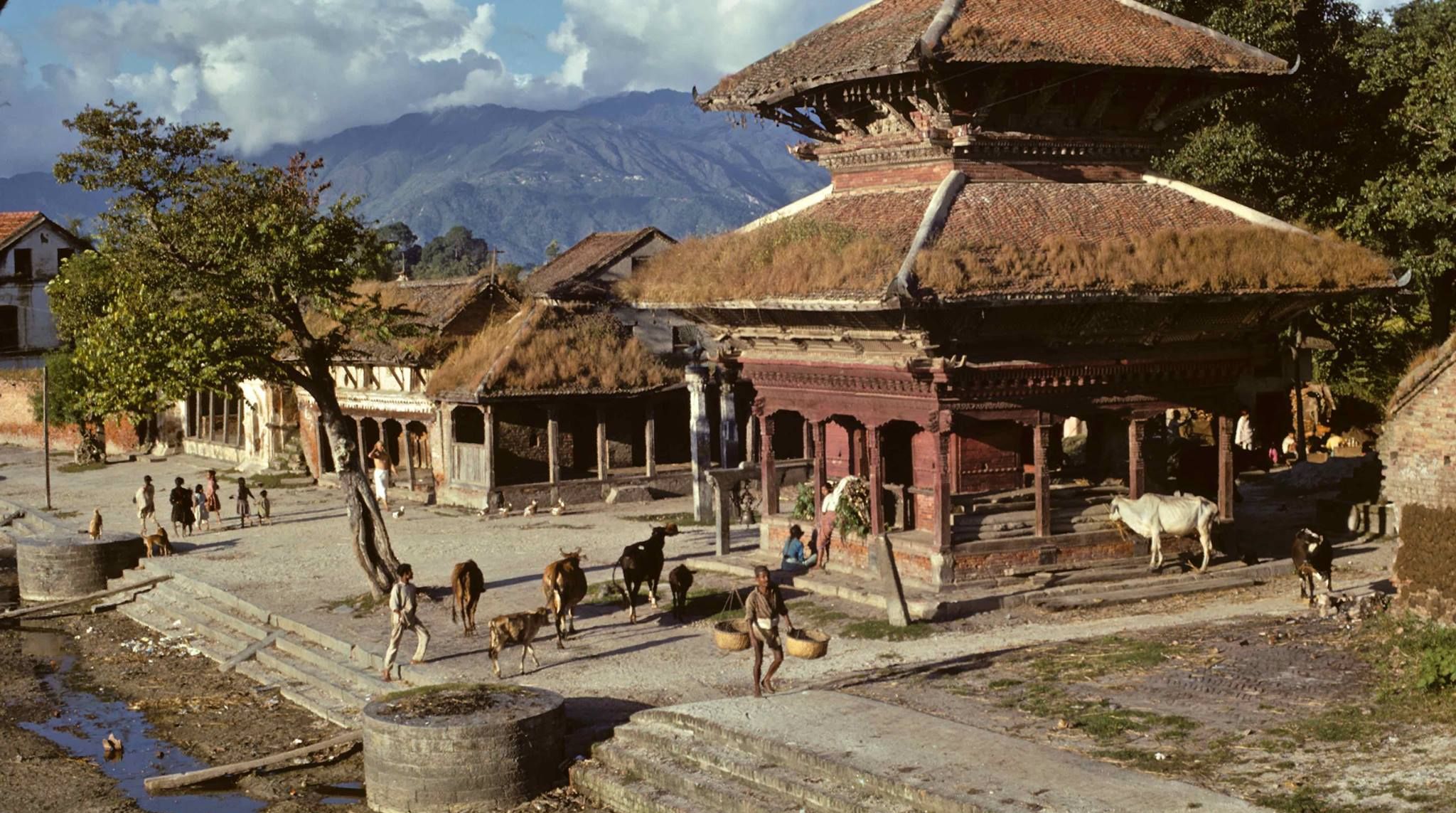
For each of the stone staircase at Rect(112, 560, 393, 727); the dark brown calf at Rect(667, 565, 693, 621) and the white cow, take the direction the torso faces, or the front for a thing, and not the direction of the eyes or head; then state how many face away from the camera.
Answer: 1

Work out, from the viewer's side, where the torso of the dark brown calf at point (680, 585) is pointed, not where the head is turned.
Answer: away from the camera

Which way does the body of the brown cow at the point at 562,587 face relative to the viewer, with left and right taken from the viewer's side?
facing away from the viewer and to the right of the viewer

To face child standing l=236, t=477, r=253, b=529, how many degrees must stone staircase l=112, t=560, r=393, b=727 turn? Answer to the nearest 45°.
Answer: approximately 135° to its right

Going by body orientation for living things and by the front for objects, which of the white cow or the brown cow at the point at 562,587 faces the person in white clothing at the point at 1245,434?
the brown cow

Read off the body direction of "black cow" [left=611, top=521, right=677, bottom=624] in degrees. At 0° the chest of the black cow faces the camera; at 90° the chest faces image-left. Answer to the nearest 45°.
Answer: approximately 225°

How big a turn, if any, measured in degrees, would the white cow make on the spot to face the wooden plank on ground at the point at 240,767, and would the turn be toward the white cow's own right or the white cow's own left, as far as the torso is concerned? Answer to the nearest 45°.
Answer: approximately 45° to the white cow's own left

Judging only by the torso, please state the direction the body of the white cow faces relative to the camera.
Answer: to the viewer's left

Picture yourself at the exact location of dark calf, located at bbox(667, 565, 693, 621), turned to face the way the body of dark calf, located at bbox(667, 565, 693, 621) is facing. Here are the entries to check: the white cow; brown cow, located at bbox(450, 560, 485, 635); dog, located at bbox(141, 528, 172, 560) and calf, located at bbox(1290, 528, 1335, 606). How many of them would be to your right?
2
